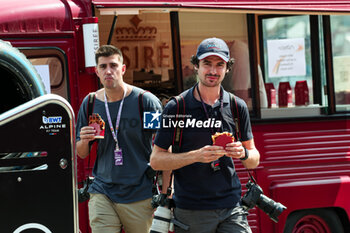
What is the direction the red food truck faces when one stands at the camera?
facing to the left of the viewer

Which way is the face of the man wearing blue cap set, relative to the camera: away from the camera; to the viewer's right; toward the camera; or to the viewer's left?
toward the camera

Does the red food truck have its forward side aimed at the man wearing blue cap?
no
